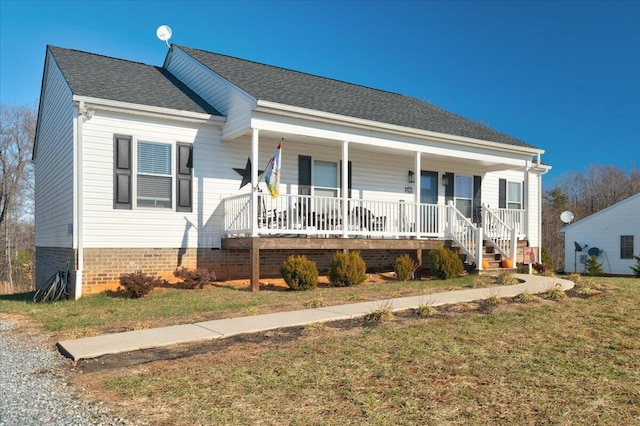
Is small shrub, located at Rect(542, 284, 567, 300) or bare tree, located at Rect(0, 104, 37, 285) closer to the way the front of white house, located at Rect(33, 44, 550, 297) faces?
the small shrub

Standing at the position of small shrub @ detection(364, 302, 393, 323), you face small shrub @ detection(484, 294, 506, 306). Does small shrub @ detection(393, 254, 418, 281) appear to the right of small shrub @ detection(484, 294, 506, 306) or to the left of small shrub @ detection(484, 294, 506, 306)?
left

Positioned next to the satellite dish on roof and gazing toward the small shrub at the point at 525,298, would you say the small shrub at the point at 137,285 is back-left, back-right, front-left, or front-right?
front-right

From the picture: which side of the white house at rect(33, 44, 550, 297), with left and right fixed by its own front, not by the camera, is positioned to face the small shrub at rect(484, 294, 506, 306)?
front

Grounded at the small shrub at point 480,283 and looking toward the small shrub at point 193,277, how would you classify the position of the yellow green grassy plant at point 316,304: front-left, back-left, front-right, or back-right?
front-left

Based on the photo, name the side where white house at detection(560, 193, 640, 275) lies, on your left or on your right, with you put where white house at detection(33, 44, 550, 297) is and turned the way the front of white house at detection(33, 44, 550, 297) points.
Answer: on your left

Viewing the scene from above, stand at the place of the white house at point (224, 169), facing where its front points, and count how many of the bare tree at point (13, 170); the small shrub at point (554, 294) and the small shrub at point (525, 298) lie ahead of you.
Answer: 2

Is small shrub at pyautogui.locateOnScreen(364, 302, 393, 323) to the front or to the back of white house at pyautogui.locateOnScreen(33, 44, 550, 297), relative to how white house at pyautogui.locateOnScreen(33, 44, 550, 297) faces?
to the front

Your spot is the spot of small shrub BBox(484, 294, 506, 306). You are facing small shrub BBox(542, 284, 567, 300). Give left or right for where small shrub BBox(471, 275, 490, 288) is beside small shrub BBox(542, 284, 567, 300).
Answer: left

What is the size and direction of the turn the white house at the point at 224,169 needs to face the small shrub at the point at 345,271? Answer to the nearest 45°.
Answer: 0° — it already faces it

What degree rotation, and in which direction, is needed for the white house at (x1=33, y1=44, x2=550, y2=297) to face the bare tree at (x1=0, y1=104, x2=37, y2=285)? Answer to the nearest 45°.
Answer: approximately 180°

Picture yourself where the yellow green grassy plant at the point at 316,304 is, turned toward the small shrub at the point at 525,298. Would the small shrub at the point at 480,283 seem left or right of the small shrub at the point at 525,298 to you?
left
